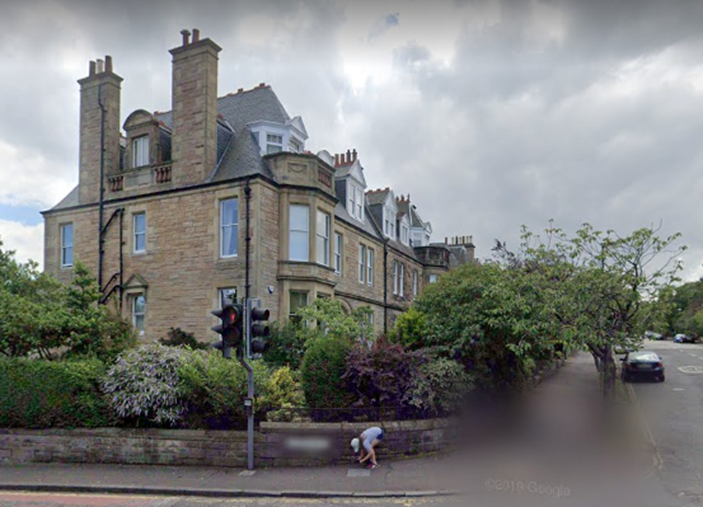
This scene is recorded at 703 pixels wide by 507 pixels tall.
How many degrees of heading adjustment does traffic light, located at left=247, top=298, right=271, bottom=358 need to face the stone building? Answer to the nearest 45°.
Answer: approximately 135° to its left

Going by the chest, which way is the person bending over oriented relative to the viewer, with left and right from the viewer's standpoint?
facing to the left of the viewer

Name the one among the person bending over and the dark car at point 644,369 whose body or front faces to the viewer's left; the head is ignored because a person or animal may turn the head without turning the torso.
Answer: the person bending over

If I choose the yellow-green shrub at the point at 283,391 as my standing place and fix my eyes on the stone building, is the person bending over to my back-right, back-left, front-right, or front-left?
back-right
